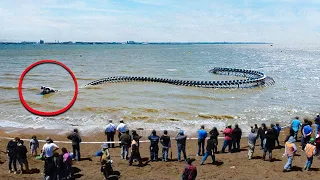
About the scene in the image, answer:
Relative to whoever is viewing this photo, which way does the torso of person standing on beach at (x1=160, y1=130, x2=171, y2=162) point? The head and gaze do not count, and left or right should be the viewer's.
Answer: facing away from the viewer

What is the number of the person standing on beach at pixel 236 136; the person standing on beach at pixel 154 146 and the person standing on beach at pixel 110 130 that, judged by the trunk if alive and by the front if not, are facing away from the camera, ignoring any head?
3

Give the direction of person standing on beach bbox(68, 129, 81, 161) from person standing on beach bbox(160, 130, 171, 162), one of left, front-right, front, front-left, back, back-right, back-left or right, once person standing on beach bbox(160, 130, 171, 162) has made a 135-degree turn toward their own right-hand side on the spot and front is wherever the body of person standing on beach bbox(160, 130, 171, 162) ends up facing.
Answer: back-right

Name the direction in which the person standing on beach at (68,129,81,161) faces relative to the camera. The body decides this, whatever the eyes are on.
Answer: away from the camera

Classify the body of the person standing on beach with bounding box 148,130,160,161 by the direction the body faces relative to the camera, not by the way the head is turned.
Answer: away from the camera

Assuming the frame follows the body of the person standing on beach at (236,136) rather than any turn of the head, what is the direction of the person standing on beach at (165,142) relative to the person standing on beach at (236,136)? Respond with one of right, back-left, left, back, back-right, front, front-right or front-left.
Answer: back-left

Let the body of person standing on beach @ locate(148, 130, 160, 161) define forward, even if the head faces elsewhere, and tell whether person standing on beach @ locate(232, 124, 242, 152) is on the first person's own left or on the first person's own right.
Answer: on the first person's own right

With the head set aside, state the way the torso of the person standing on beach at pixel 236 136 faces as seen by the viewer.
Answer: away from the camera

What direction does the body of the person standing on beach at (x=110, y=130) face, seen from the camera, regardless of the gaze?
away from the camera
